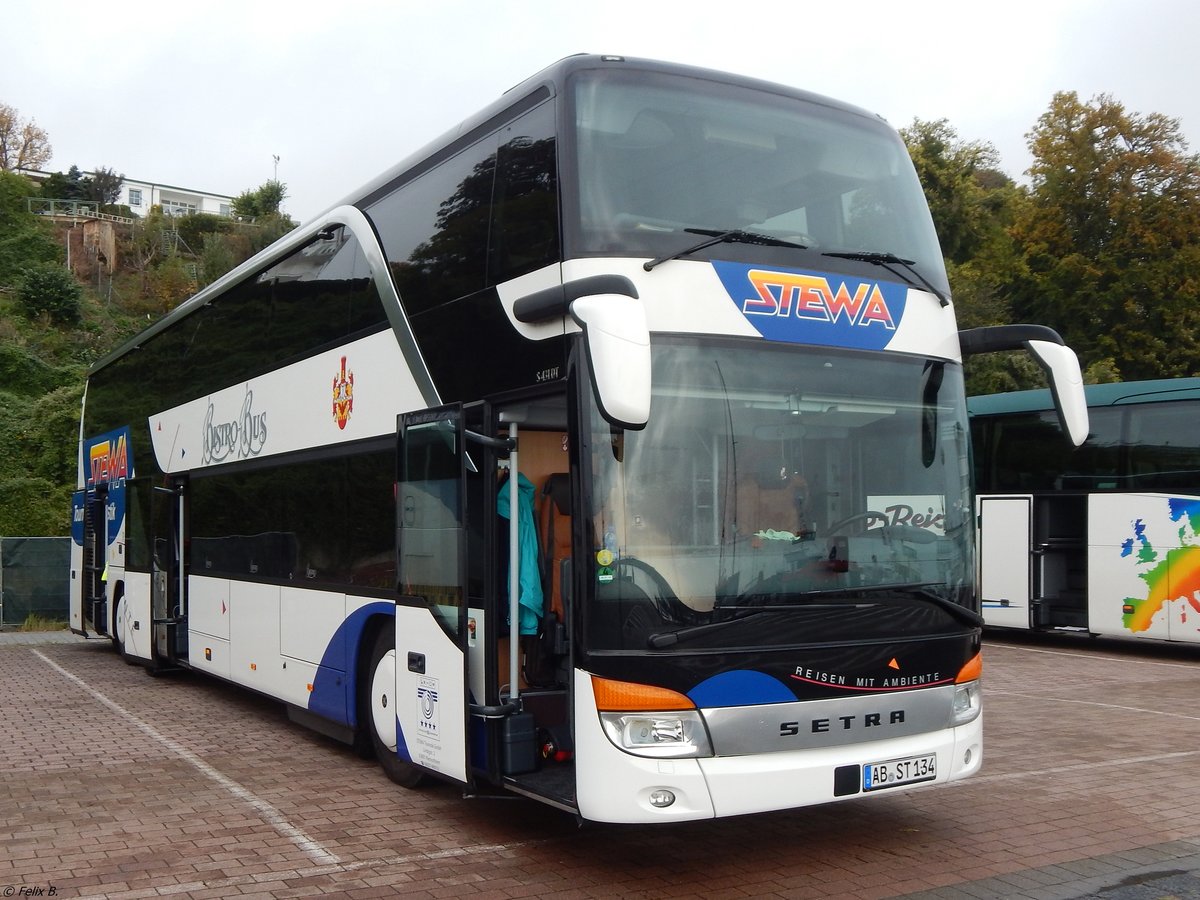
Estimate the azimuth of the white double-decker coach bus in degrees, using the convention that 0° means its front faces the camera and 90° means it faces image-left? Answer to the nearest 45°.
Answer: approximately 315°

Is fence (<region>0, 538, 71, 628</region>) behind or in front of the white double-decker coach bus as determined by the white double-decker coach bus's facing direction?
behind
